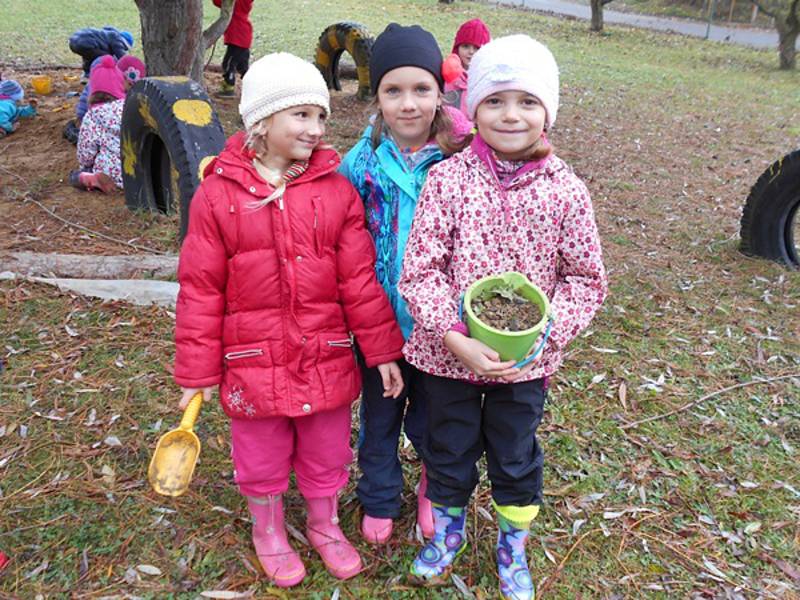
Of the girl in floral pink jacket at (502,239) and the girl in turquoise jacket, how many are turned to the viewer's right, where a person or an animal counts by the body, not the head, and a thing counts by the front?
0

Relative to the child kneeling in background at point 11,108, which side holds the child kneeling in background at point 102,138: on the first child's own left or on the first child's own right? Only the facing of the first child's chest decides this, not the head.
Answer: on the first child's own right

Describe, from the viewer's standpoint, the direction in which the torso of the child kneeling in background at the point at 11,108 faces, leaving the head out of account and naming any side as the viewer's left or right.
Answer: facing to the right of the viewer

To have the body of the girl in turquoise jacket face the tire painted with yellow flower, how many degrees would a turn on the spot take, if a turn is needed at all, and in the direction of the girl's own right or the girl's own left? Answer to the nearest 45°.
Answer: approximately 135° to the girl's own right

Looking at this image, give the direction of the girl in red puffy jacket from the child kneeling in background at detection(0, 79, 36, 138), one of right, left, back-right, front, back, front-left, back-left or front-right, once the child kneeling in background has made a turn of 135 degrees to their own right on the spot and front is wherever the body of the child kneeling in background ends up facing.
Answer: front-left

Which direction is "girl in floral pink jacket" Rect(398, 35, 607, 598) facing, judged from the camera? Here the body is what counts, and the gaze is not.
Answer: toward the camera

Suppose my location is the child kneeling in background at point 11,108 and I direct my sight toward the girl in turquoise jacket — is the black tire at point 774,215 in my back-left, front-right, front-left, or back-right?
front-left

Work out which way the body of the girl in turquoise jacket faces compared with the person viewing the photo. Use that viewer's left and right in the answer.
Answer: facing the viewer

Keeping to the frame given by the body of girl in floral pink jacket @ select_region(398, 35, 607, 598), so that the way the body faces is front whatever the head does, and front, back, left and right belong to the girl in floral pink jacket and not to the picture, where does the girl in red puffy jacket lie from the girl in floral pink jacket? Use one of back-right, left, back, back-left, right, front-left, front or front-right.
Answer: right

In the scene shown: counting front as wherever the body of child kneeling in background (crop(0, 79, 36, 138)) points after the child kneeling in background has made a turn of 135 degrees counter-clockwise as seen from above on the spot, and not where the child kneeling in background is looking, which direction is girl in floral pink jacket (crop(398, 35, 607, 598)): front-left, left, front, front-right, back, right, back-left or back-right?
back-left

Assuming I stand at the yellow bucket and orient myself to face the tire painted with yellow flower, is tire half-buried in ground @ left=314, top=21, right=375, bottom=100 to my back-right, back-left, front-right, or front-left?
front-left

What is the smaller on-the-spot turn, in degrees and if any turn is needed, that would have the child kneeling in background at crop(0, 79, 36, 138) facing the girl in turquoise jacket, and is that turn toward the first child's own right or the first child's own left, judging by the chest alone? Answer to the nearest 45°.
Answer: approximately 90° to the first child's own right

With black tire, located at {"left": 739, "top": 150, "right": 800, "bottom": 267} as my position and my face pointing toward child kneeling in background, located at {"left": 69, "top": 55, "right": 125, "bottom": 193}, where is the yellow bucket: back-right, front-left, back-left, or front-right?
front-right

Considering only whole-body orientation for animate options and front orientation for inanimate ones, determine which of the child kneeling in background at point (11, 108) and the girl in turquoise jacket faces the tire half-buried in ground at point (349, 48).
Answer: the child kneeling in background

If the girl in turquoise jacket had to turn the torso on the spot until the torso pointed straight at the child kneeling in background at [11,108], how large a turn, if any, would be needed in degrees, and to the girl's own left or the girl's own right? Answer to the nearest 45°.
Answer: approximately 135° to the girl's own right
